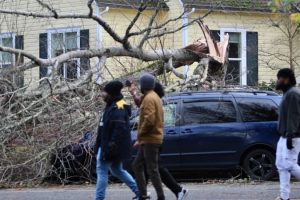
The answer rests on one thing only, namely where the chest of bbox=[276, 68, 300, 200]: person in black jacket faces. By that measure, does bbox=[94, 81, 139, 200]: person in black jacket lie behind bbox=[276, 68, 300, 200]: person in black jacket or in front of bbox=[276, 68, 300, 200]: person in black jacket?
in front

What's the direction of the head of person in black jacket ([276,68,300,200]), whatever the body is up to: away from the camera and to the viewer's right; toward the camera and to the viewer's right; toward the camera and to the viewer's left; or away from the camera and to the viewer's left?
toward the camera and to the viewer's left

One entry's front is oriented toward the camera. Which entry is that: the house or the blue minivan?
the house

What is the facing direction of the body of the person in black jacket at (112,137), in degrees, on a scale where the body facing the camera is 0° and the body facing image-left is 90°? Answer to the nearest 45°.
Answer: approximately 90°

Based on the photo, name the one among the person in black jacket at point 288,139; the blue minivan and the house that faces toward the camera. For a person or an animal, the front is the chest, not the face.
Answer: the house

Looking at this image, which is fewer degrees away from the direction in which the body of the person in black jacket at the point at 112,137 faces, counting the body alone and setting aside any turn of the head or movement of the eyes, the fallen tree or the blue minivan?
the fallen tree

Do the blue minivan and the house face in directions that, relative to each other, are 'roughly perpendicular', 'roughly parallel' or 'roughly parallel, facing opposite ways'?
roughly perpendicular

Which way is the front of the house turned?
toward the camera

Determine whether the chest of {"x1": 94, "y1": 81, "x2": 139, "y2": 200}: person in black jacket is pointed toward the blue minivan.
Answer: no

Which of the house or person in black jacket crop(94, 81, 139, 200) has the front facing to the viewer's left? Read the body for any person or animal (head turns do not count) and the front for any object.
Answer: the person in black jacket

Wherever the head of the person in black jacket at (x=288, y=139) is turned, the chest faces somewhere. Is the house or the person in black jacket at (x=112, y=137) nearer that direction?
the person in black jacket

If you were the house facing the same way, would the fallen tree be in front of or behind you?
in front

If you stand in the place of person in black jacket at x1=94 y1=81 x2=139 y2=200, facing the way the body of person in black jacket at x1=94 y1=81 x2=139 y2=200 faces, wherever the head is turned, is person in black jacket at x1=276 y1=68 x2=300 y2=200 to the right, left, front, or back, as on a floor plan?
back
